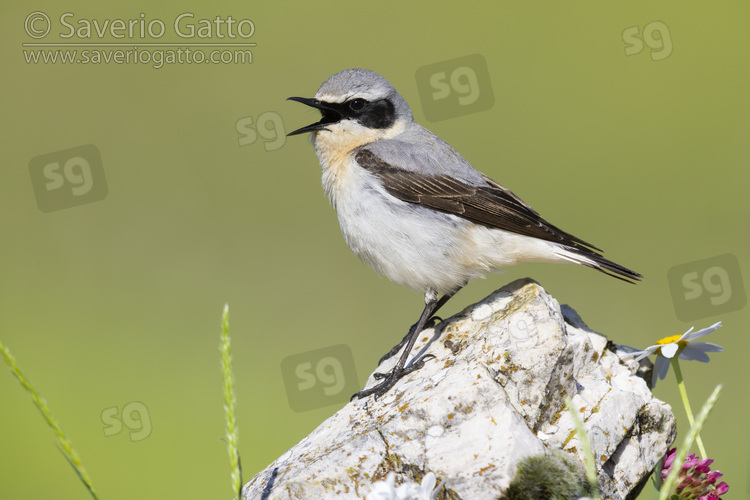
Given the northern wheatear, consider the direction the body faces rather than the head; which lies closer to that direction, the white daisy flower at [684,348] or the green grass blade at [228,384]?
the green grass blade

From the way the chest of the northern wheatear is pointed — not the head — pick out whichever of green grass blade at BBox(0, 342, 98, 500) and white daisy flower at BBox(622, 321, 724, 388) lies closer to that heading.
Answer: the green grass blade

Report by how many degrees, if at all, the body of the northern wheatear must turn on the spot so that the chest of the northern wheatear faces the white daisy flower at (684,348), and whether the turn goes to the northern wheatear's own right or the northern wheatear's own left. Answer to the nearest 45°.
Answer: approximately 135° to the northern wheatear's own left

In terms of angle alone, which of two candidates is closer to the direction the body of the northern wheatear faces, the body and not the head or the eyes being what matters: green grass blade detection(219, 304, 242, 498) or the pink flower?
the green grass blade

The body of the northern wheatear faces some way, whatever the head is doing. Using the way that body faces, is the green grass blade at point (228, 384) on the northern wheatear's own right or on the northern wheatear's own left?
on the northern wheatear's own left

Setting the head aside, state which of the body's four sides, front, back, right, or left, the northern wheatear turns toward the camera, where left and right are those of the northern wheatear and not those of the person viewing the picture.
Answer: left
